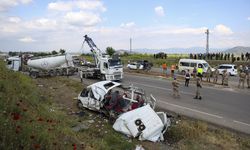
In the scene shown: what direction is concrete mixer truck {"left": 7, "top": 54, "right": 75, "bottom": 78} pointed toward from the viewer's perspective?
to the viewer's left

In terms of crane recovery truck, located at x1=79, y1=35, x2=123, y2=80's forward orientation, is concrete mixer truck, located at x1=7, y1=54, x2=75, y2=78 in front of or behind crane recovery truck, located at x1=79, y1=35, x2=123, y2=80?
behind

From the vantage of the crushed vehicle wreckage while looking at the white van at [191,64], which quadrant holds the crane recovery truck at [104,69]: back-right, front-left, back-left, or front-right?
front-left

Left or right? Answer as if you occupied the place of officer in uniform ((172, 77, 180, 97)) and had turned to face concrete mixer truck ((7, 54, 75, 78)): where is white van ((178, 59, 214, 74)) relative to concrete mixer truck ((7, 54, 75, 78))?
right

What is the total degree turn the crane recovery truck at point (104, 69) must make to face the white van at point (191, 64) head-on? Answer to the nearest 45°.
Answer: approximately 90° to its left

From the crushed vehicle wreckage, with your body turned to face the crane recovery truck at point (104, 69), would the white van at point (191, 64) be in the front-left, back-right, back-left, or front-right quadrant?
front-right

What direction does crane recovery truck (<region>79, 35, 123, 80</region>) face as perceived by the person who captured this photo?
facing the viewer and to the right of the viewer
